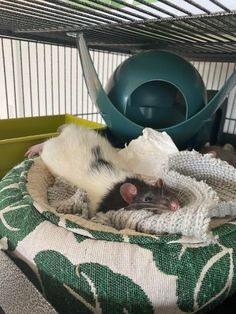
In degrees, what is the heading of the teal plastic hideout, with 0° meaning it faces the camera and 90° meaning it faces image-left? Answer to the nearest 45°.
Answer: approximately 0°

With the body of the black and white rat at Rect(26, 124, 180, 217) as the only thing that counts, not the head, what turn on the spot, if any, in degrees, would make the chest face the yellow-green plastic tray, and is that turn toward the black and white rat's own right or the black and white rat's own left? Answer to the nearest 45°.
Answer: approximately 180°

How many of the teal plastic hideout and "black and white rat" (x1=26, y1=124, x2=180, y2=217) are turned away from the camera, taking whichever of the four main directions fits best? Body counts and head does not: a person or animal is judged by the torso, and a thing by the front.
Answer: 0

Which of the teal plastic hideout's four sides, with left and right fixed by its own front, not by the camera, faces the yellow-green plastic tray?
right
